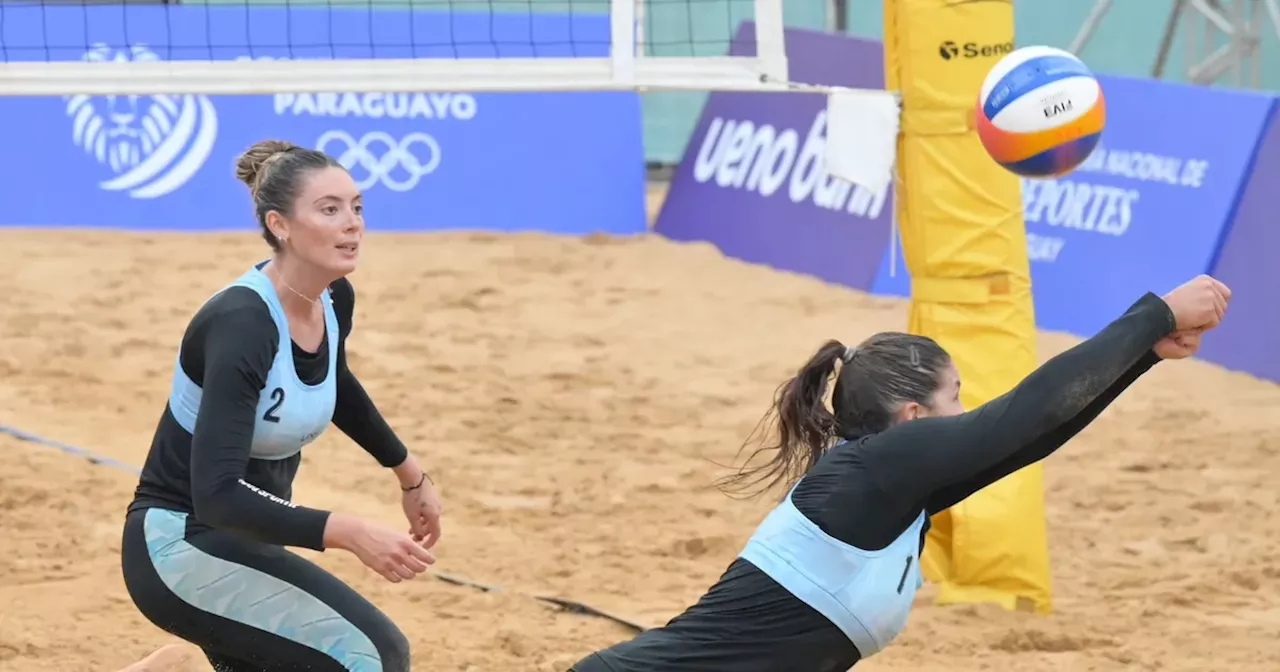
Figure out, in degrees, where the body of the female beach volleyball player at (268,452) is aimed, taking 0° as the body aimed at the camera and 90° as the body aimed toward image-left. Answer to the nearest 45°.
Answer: approximately 315°

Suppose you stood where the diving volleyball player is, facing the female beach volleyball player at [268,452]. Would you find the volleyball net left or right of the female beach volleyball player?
right

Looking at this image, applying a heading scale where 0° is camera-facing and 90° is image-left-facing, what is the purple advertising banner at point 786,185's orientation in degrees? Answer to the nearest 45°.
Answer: approximately 45°

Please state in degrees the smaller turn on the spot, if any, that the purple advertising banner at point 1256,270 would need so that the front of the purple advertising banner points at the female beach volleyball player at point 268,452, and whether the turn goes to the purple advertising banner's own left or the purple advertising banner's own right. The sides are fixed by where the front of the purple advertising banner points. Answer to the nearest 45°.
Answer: approximately 45° to the purple advertising banner's own left

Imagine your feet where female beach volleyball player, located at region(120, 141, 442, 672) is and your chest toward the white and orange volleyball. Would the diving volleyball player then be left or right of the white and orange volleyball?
right

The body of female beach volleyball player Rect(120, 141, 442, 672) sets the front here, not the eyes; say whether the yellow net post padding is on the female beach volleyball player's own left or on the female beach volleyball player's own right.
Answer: on the female beach volleyball player's own left

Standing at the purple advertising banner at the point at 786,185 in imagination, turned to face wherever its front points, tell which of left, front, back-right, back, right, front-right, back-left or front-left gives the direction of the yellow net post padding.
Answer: front-left

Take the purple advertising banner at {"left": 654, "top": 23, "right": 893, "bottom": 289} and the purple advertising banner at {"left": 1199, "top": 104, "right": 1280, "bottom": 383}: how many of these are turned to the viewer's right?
0

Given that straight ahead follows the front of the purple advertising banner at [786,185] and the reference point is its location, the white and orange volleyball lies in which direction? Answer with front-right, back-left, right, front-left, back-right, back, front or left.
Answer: front-left

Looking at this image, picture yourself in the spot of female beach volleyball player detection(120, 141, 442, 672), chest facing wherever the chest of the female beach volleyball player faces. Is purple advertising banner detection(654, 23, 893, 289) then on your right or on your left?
on your left

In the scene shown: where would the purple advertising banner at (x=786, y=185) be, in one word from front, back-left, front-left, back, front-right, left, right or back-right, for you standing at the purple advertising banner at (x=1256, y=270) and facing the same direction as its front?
right

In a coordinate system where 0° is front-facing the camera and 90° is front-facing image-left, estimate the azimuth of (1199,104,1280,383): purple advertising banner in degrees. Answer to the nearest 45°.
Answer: approximately 45°

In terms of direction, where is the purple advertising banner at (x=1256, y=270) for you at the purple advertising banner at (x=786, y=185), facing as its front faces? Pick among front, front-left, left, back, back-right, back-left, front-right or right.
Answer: left
